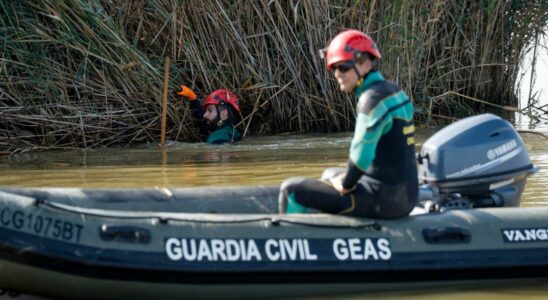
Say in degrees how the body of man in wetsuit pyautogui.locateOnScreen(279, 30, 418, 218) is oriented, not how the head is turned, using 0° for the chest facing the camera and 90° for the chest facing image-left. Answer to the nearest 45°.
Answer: approximately 90°

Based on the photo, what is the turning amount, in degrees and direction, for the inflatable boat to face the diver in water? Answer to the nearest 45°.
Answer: approximately 90° to its right

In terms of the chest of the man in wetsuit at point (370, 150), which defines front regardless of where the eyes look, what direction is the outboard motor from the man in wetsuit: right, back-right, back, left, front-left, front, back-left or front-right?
back-right

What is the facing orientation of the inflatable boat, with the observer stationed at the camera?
facing to the left of the viewer

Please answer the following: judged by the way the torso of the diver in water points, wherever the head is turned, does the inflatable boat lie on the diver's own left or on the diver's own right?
on the diver's own left
